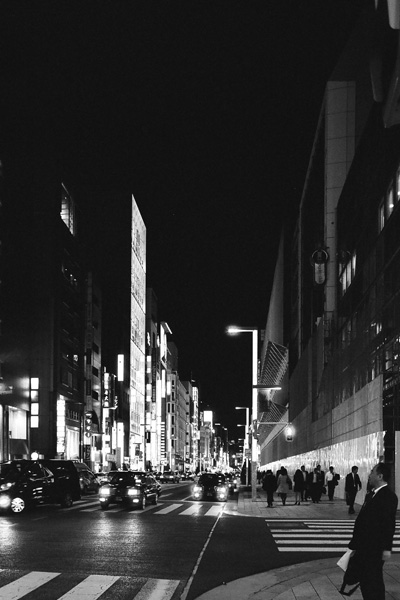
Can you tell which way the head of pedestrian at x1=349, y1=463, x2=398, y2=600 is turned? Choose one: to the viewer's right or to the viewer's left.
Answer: to the viewer's left

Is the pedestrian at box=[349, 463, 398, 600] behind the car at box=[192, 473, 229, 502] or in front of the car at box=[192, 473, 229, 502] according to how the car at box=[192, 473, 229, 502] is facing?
in front

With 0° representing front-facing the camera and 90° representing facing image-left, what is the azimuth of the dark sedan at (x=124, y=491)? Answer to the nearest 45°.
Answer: approximately 45°

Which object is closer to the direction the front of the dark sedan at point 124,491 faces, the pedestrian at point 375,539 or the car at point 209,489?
the pedestrian

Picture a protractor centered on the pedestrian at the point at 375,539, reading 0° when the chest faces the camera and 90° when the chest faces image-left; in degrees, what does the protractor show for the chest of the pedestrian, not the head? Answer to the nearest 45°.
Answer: approximately 45°
